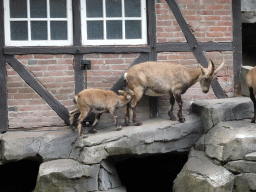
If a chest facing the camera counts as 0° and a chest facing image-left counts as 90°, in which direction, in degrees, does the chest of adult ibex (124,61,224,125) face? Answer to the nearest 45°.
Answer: approximately 270°

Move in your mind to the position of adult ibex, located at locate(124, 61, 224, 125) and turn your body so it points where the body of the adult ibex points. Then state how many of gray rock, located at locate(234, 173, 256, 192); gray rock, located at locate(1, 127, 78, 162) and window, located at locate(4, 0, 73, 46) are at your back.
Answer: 2

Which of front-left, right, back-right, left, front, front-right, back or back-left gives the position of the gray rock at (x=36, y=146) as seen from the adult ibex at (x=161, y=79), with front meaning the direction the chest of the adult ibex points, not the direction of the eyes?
back

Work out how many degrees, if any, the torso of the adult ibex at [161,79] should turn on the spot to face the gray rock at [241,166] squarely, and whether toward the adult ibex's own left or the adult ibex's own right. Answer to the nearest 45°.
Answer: approximately 45° to the adult ibex's own right

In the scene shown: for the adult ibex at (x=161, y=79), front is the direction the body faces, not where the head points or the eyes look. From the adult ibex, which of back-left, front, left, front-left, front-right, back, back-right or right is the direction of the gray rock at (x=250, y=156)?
front-right

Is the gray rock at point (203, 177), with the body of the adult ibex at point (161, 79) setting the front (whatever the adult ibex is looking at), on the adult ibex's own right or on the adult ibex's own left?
on the adult ibex's own right

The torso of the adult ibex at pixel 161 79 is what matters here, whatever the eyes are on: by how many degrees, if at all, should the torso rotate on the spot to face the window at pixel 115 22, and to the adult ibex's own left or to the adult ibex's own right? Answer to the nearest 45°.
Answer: approximately 135° to the adult ibex's own left

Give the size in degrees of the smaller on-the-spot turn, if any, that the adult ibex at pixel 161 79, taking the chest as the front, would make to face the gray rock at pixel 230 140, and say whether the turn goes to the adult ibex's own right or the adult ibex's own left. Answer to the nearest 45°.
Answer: approximately 45° to the adult ibex's own right

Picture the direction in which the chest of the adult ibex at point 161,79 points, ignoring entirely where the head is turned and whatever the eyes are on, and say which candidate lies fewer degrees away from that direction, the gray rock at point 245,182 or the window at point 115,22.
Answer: the gray rock

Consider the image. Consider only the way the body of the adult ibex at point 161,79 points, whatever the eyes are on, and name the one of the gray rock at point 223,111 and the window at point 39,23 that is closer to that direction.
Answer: the gray rock

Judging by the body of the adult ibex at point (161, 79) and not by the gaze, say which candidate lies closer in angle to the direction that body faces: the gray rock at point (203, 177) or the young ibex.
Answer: the gray rock

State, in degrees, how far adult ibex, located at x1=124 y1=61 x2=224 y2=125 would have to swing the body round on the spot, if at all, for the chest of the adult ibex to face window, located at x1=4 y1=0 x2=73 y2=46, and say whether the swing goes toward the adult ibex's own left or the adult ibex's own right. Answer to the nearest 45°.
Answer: approximately 180°
